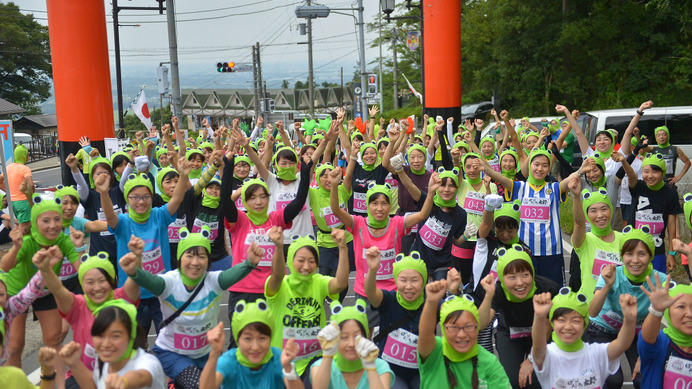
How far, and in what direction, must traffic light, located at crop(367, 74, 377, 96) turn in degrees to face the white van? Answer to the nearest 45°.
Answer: approximately 45° to its left

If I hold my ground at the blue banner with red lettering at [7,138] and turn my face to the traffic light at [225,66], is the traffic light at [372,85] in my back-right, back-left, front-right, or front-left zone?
front-right

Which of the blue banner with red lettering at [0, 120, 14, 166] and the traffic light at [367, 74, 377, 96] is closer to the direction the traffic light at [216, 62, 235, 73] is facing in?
the blue banner with red lettering

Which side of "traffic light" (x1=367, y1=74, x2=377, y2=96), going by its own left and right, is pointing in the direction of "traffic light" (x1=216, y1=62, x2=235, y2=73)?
back

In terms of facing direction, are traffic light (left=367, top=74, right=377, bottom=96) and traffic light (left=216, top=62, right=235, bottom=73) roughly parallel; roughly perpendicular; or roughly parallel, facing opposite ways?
roughly parallel

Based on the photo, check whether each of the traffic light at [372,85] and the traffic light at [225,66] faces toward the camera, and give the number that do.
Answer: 2

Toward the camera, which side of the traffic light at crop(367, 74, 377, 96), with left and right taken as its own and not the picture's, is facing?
front

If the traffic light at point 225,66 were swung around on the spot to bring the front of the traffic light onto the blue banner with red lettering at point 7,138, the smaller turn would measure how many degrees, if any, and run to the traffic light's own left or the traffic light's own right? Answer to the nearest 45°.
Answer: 0° — it already faces it

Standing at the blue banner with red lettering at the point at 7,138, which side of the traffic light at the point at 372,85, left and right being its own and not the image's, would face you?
front

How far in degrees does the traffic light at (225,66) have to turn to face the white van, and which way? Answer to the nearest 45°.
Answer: approximately 45° to its left

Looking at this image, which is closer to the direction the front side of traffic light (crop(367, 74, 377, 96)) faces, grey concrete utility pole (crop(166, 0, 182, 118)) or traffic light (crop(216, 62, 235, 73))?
the grey concrete utility pole

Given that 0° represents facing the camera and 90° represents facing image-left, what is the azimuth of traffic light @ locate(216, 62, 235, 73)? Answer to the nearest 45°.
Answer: approximately 0°
